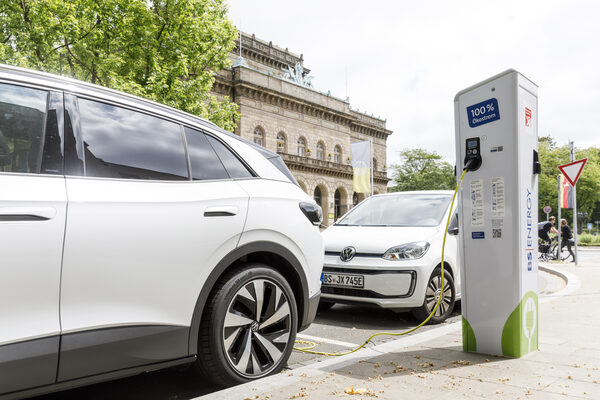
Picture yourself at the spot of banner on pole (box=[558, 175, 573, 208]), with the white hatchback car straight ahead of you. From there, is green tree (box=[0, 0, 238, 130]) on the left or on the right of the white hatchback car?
right

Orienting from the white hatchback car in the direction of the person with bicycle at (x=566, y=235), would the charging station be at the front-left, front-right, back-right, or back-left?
back-right

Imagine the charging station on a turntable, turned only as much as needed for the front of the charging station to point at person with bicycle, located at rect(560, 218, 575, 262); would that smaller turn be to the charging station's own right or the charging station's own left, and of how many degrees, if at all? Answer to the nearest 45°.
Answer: approximately 135° to the charging station's own right

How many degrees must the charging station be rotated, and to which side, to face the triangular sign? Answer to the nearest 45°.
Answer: approximately 135° to its right

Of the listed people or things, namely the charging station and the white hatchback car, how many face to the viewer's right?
0

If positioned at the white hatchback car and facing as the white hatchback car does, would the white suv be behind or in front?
in front

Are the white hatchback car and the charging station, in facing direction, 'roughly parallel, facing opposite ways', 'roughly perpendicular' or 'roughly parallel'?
roughly parallel

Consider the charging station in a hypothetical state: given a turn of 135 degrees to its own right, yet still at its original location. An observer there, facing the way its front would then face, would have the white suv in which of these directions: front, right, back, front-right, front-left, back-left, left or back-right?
back-left

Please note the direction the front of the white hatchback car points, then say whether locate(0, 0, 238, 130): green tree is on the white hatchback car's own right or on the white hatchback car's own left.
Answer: on the white hatchback car's own right

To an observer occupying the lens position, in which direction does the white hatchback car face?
facing the viewer and to the left of the viewer

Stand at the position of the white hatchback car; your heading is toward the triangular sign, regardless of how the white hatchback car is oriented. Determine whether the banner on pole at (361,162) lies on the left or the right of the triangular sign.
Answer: left

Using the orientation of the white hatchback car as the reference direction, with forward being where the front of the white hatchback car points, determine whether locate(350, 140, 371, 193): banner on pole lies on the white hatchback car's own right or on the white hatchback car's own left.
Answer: on the white hatchback car's own right

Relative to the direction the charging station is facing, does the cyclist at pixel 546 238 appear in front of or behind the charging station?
behind

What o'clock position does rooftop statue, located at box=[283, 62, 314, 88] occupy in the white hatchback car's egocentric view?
The rooftop statue is roughly at 4 o'clock from the white hatchback car.

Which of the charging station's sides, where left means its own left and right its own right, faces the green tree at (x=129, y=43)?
right
